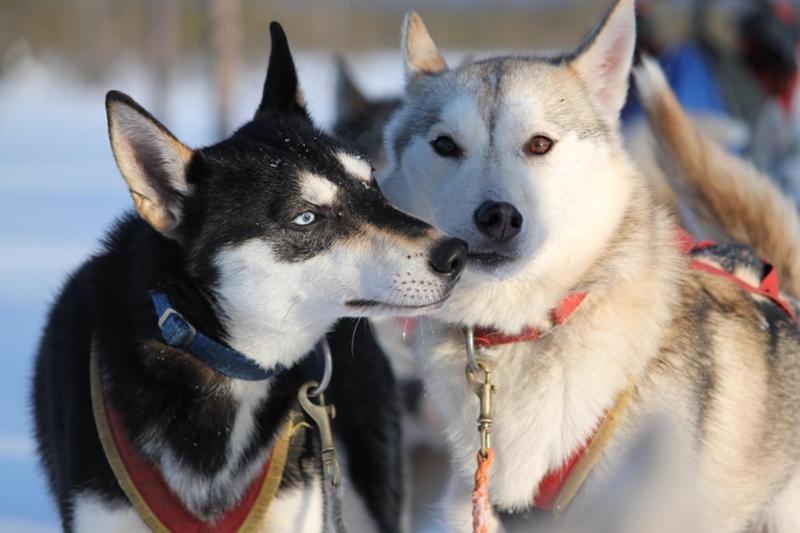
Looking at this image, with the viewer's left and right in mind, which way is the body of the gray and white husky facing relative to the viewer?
facing the viewer and to the left of the viewer
